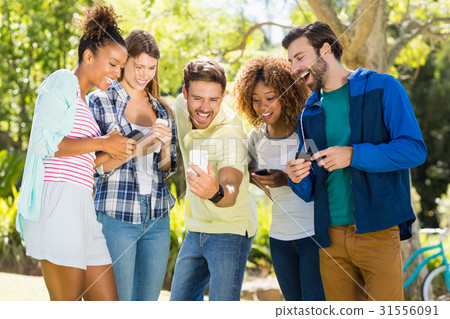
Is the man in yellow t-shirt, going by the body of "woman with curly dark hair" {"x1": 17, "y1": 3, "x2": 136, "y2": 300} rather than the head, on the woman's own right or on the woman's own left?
on the woman's own left

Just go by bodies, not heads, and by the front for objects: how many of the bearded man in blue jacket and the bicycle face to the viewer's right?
1

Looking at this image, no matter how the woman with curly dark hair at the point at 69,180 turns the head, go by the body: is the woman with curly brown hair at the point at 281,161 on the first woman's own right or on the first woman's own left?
on the first woman's own left

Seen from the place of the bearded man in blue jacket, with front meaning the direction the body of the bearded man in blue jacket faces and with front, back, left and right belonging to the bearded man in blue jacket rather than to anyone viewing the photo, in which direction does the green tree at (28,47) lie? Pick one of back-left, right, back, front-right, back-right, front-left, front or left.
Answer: right

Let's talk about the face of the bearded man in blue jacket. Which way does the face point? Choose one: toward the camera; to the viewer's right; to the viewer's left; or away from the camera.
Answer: to the viewer's left

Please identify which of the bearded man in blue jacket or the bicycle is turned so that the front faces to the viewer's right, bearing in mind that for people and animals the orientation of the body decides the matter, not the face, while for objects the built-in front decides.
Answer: the bicycle

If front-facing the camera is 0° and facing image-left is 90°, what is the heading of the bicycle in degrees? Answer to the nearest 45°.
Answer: approximately 270°

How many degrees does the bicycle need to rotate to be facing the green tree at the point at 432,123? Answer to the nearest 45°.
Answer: approximately 90° to its left

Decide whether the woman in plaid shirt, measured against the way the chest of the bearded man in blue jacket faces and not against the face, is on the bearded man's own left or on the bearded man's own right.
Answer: on the bearded man's own right

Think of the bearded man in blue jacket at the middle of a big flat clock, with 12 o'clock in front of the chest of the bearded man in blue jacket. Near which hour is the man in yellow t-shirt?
The man in yellow t-shirt is roughly at 2 o'clock from the bearded man in blue jacket.

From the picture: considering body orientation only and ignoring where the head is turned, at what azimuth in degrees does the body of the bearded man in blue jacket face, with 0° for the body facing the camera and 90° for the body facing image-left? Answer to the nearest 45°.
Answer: approximately 45°

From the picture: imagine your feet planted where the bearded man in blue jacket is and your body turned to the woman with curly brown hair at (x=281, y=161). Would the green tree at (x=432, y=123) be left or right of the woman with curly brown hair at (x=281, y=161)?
right
